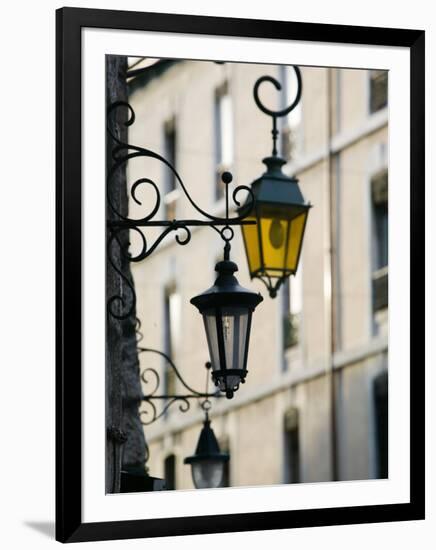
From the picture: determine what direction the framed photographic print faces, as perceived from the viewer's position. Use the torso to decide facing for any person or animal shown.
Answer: facing the viewer and to the right of the viewer
